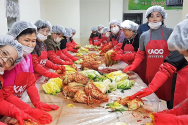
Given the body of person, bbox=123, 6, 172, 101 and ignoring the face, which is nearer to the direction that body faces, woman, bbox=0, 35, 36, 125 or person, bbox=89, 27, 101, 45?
the woman

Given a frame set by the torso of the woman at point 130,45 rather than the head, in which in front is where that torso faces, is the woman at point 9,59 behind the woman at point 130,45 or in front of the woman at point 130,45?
in front

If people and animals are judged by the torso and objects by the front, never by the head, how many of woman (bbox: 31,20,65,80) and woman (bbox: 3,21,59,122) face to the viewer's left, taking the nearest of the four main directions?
0

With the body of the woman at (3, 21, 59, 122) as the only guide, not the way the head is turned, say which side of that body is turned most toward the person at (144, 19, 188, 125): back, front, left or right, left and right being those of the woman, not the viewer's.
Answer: front

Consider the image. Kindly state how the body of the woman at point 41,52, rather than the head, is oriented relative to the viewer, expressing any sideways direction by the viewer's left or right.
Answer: facing the viewer and to the right of the viewer

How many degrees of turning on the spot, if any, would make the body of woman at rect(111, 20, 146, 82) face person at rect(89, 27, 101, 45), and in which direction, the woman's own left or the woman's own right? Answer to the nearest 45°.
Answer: approximately 135° to the woman's own right

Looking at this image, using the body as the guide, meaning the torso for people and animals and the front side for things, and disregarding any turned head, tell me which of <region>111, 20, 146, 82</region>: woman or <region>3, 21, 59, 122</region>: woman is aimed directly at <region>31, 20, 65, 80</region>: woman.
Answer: <region>111, 20, 146, 82</region>: woman

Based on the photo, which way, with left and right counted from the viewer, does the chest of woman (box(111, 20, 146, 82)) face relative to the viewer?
facing the viewer and to the left of the viewer
